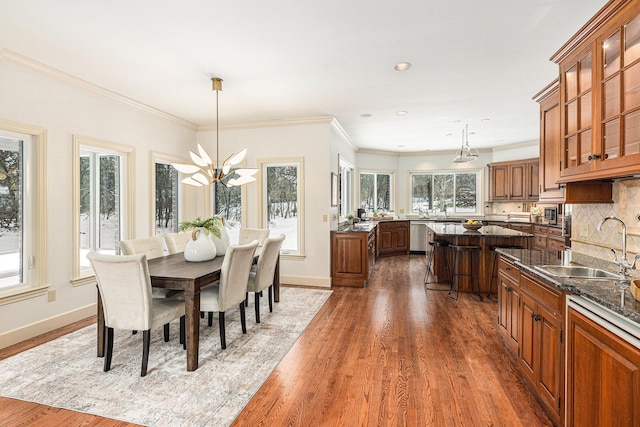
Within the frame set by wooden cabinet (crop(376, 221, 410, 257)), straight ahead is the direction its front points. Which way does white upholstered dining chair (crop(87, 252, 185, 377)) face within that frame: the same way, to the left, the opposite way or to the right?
the opposite way

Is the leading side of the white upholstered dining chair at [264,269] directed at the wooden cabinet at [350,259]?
no

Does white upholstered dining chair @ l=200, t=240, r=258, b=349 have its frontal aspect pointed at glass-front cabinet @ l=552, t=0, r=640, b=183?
no

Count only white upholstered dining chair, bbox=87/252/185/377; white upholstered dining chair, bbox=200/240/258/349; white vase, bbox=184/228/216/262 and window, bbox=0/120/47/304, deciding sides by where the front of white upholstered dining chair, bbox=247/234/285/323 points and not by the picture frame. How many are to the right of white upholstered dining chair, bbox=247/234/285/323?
0

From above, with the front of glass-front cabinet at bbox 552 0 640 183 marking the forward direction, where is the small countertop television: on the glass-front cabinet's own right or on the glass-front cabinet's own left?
on the glass-front cabinet's own right

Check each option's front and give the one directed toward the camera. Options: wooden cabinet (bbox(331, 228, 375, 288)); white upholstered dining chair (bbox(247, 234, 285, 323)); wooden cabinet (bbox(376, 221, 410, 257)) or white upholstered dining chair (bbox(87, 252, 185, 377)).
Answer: wooden cabinet (bbox(376, 221, 410, 257))

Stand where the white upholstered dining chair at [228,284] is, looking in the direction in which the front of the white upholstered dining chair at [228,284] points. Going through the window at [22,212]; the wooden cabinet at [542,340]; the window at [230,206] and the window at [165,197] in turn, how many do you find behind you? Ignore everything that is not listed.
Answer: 1

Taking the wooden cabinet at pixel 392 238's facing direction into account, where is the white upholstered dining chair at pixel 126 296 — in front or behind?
in front

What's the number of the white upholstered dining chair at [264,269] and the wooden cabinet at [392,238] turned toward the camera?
1

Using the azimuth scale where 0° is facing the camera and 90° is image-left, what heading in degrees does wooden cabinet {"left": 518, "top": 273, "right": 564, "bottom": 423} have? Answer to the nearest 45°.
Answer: approximately 45°

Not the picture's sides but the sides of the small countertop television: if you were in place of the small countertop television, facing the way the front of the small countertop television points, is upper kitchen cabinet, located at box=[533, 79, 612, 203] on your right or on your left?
on your left

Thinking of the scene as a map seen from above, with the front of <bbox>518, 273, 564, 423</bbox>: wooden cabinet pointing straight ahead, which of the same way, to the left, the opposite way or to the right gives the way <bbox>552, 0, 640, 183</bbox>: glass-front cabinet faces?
the same way

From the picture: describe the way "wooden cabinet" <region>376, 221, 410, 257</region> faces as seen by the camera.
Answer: facing the viewer

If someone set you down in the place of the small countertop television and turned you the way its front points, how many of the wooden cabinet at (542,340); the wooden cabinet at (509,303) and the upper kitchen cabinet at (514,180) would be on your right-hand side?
1

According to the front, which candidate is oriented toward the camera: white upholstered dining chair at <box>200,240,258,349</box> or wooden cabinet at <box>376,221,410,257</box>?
the wooden cabinet

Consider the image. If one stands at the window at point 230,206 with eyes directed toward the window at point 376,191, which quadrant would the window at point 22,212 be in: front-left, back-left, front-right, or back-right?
back-right
